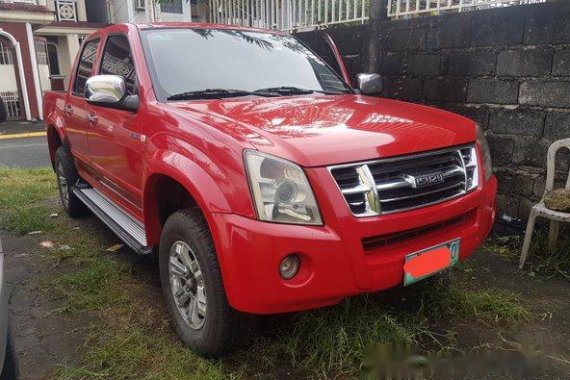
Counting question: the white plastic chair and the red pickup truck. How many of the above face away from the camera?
0

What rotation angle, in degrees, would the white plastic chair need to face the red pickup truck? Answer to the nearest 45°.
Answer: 0° — it already faces it

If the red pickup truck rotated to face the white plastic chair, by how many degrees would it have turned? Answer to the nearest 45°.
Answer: approximately 90° to its left

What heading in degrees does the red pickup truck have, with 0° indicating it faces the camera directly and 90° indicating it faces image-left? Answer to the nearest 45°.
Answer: approximately 315°

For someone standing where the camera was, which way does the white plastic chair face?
facing the viewer and to the left of the viewer
